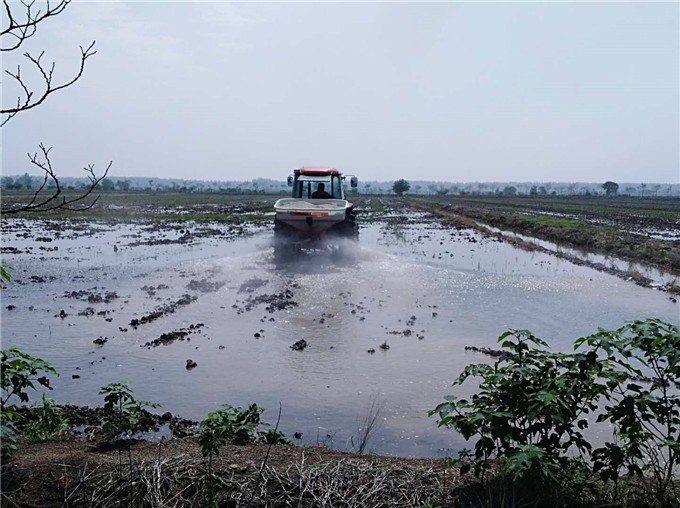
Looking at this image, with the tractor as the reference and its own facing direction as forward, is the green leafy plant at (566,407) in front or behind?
behind

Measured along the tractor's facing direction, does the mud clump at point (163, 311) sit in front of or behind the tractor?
behind

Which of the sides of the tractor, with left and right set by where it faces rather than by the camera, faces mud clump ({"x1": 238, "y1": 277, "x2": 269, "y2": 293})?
back

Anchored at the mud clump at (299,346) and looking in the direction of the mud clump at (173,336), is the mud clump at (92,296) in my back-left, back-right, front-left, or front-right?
front-right

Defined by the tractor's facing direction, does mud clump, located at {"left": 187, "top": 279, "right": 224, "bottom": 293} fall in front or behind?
behind

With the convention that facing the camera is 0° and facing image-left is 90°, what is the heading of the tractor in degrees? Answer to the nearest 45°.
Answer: approximately 180°

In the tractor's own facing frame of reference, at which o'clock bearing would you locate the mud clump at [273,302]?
The mud clump is roughly at 6 o'clock from the tractor.

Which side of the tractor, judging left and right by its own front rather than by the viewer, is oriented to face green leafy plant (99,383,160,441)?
back

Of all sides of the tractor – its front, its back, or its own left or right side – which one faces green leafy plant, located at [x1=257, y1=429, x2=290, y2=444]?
back

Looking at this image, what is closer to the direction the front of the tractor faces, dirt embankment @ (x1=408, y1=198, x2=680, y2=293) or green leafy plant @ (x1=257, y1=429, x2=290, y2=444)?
the dirt embankment

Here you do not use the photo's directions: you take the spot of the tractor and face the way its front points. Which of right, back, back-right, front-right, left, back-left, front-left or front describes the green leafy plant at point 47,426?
back

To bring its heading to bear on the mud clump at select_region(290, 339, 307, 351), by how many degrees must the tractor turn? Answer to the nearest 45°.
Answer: approximately 180°

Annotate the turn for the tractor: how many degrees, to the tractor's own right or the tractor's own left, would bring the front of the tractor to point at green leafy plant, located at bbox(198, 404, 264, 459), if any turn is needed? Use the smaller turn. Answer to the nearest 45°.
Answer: approximately 180°

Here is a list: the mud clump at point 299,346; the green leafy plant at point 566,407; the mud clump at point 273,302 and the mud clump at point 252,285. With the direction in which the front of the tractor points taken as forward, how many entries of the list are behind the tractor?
4

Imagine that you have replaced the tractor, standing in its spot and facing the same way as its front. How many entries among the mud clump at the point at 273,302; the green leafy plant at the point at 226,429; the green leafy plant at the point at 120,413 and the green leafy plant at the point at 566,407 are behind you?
4

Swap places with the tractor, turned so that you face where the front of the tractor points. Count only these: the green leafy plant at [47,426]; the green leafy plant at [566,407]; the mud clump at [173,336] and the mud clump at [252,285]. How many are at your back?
4

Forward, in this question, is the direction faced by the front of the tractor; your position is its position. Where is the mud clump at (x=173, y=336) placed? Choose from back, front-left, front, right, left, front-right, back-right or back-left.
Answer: back
